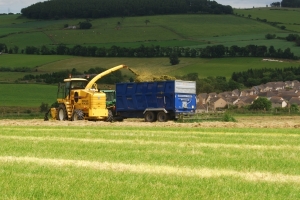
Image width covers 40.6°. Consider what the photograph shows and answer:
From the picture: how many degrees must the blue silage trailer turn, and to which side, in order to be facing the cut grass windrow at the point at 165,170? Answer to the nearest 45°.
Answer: approximately 135° to its left

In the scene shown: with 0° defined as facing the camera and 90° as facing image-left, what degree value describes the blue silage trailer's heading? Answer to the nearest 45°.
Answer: approximately 135°
